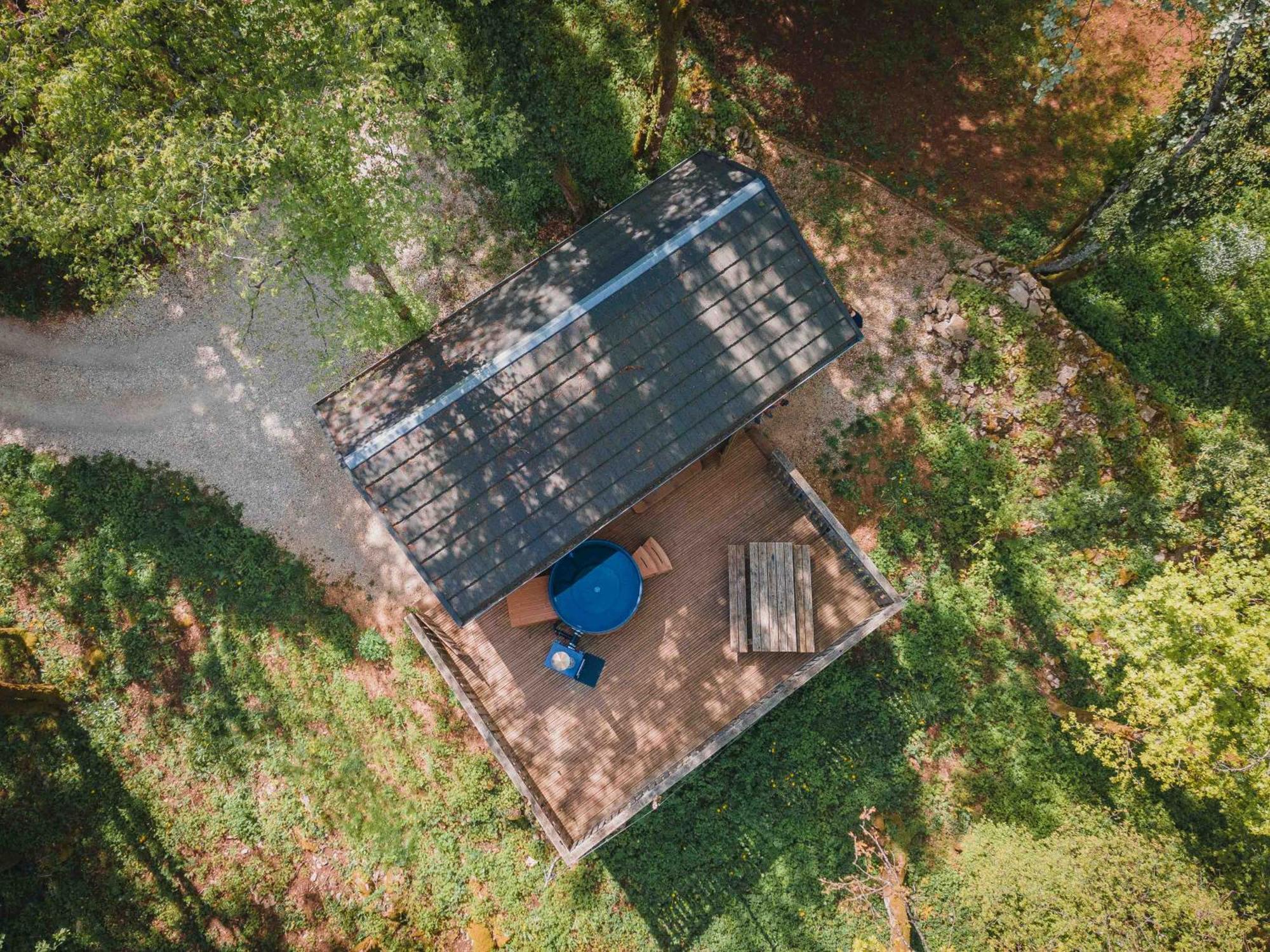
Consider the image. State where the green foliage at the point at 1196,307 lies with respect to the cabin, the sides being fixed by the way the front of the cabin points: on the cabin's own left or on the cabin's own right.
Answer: on the cabin's own left

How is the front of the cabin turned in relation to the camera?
facing the viewer and to the right of the viewer
